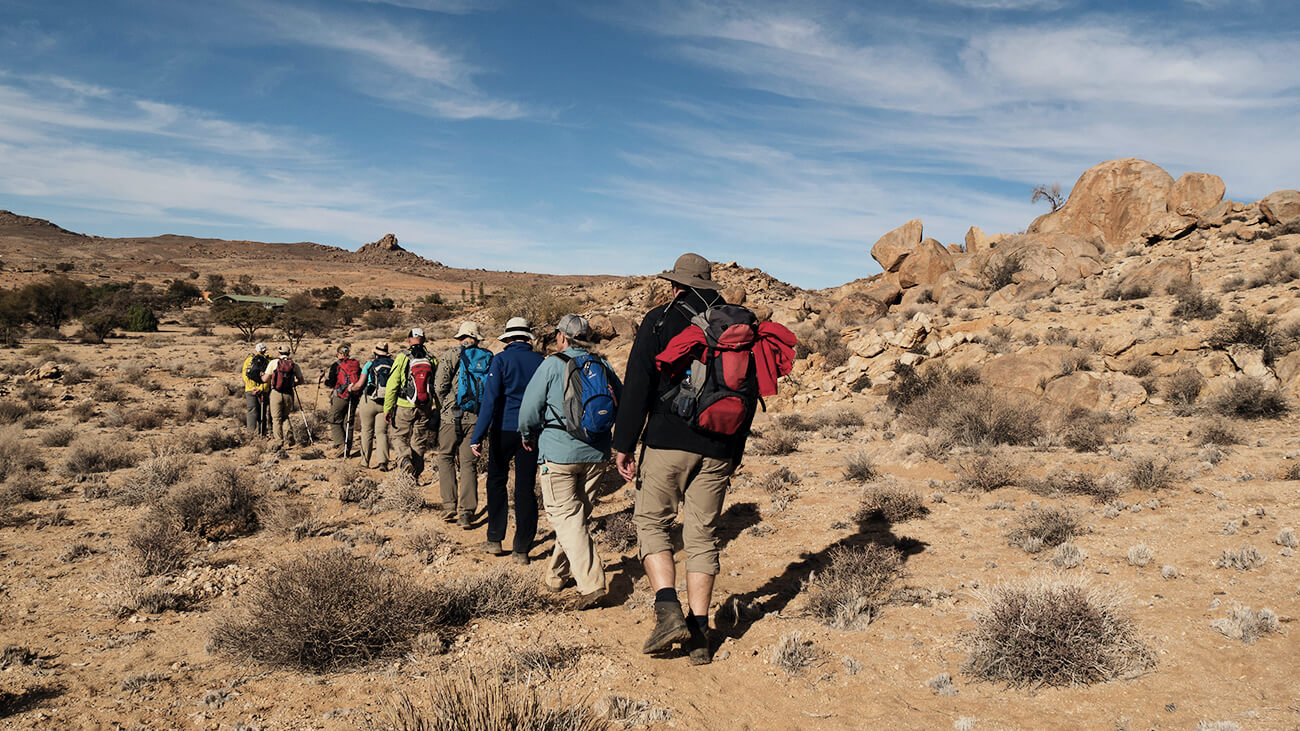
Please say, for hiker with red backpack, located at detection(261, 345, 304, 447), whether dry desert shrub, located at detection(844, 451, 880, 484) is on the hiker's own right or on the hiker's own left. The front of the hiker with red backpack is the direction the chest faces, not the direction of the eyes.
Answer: on the hiker's own right

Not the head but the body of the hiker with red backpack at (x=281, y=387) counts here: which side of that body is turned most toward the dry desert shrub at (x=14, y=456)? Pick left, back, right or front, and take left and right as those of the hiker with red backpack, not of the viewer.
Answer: left

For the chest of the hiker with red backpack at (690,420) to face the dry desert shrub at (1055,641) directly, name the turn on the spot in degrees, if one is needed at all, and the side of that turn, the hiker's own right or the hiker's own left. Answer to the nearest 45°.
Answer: approximately 135° to the hiker's own right

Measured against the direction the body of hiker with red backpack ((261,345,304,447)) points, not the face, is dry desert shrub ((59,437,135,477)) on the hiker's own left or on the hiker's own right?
on the hiker's own left

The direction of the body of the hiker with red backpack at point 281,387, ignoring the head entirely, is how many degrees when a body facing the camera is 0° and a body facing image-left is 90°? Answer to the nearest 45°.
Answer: approximately 180°

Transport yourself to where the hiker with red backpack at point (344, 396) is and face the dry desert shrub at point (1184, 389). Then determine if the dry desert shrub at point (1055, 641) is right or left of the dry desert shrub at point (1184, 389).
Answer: right

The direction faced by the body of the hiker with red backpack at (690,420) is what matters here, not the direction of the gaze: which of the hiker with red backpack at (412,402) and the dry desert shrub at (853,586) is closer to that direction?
the hiker with red backpack

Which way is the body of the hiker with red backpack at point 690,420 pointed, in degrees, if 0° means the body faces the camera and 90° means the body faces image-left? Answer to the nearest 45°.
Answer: approximately 135°

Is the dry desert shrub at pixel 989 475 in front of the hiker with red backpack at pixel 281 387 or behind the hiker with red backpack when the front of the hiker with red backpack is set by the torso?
behind

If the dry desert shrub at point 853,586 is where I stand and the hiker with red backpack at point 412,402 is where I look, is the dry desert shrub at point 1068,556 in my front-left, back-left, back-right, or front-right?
back-right
